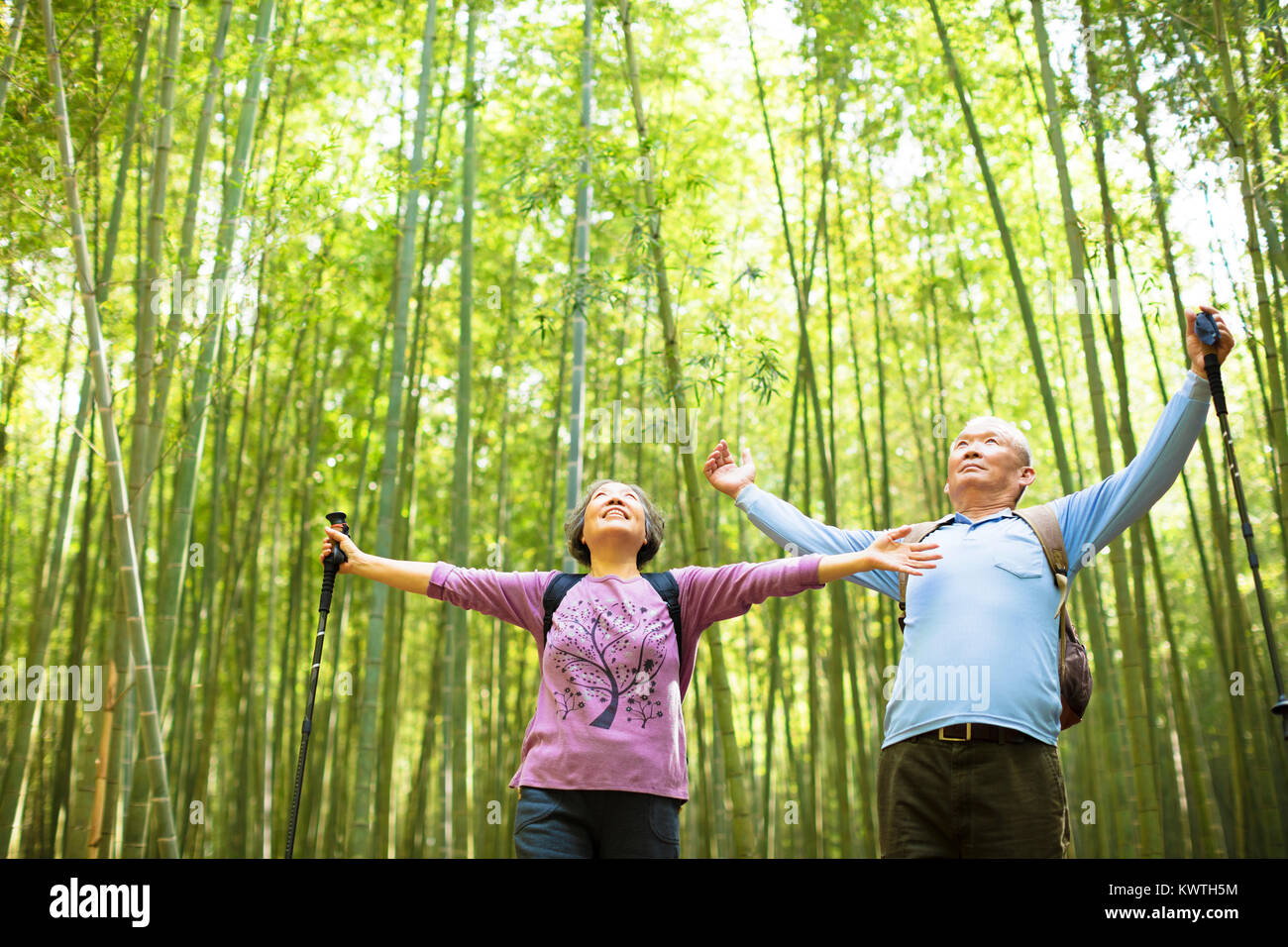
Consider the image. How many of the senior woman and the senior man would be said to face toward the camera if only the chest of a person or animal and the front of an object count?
2

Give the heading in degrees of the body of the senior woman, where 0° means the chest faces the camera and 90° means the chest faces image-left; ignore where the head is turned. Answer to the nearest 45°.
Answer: approximately 0°
